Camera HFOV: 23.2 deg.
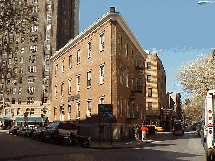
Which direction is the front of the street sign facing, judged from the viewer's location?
facing the viewer

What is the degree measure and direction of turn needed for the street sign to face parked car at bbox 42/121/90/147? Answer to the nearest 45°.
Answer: approximately 90° to its right

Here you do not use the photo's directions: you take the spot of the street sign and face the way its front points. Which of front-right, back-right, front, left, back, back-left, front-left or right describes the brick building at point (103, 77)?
back

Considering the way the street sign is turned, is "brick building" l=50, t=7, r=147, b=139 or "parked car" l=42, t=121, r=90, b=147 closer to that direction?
the parked car
